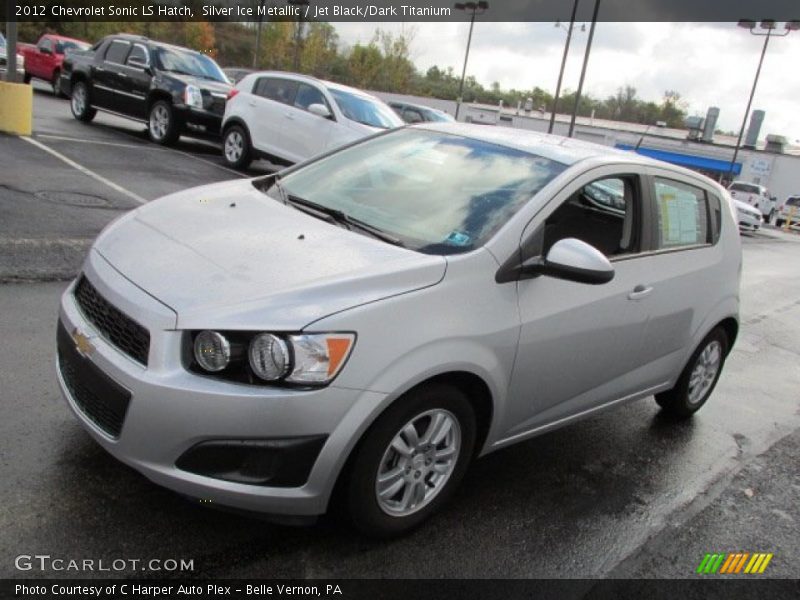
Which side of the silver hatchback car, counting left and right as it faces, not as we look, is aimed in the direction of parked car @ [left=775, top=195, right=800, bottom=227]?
back

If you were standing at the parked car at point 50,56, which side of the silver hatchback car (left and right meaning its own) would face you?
right

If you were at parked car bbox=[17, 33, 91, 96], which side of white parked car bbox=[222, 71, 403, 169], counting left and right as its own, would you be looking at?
back

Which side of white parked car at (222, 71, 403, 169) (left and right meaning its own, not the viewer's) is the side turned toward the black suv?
back

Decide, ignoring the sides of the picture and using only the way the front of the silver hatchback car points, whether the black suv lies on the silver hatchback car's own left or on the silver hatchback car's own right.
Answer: on the silver hatchback car's own right

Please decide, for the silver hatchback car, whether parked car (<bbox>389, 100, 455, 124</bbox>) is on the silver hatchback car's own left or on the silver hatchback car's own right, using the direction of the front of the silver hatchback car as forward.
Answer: on the silver hatchback car's own right

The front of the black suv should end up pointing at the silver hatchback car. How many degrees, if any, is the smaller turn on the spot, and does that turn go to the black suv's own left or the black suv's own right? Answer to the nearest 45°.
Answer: approximately 45° to the black suv's own right

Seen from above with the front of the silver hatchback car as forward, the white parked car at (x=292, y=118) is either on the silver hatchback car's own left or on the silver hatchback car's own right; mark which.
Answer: on the silver hatchback car's own right

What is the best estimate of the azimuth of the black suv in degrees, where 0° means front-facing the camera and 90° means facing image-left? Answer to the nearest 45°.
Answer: approximately 315°

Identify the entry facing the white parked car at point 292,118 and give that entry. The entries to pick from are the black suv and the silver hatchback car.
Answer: the black suv

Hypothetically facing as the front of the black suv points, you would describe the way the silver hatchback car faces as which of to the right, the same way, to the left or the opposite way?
to the right
